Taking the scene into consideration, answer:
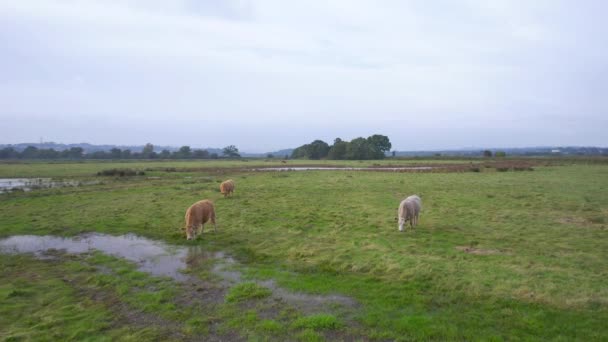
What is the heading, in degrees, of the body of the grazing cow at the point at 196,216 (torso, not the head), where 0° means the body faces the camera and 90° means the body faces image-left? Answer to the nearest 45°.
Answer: approximately 45°

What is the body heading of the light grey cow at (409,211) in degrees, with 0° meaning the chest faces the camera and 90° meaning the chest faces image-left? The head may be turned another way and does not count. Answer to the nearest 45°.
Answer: approximately 45°

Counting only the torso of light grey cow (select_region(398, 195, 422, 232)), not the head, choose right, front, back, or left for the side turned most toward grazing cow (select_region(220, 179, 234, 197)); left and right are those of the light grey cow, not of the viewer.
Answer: right

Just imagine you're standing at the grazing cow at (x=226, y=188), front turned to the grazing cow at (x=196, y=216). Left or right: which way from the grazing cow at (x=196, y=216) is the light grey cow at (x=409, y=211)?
left

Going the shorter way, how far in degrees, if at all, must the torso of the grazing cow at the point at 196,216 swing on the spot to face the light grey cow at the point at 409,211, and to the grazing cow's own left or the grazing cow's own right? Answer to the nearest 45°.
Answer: approximately 135° to the grazing cow's own left

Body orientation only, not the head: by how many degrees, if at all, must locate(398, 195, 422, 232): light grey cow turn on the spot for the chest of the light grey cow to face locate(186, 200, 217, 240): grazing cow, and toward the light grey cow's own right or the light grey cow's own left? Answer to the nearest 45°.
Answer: approximately 45° to the light grey cow's own right

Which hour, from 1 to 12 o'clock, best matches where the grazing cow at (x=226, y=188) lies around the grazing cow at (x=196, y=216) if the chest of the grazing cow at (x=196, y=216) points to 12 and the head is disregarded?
the grazing cow at (x=226, y=188) is roughly at 5 o'clock from the grazing cow at (x=196, y=216).
